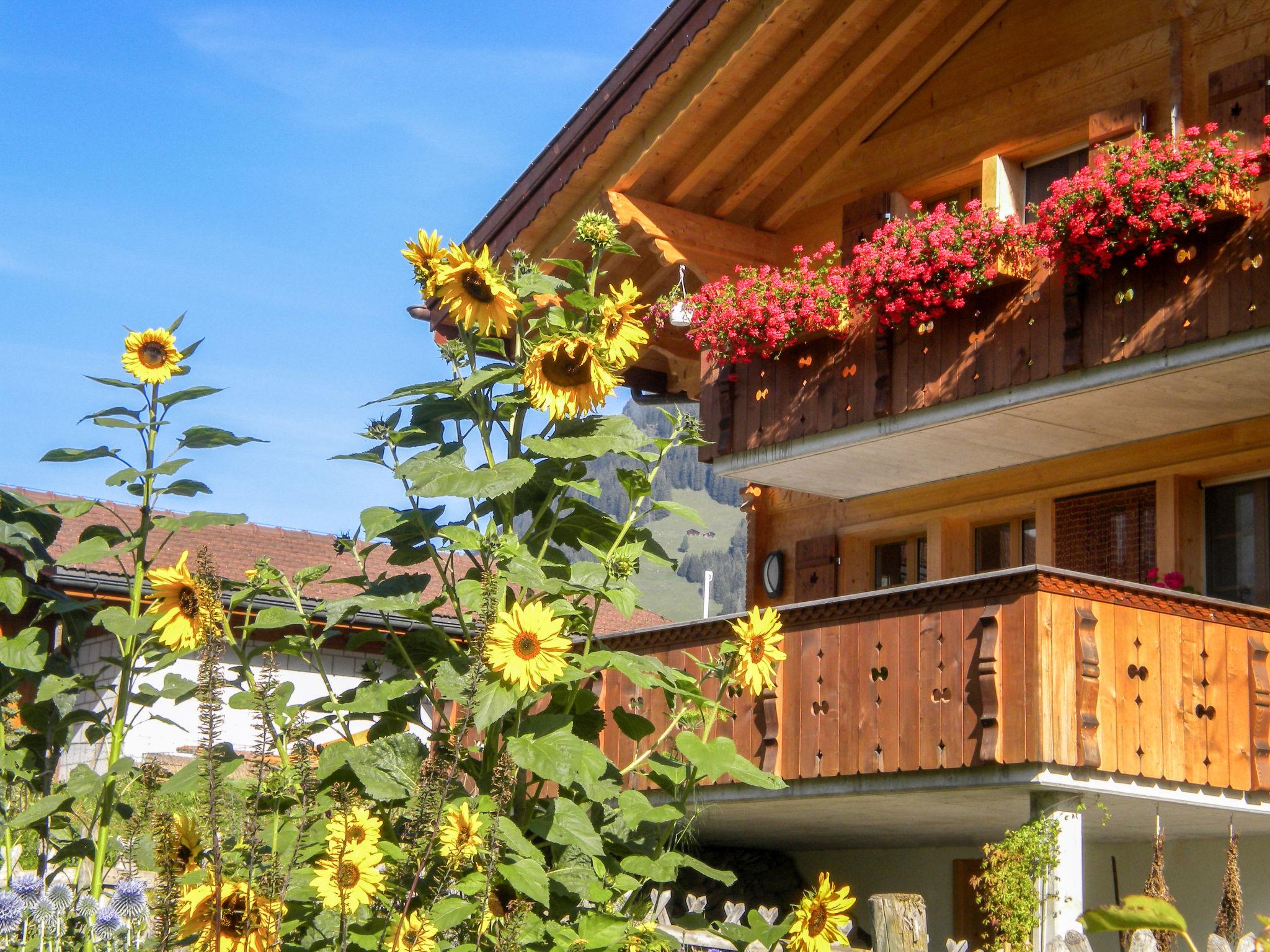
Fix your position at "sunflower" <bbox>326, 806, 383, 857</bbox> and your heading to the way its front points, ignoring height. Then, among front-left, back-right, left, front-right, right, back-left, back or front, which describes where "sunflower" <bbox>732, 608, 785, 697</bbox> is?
back-left

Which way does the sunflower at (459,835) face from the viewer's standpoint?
toward the camera

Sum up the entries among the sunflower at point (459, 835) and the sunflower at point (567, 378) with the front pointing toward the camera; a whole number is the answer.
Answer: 2

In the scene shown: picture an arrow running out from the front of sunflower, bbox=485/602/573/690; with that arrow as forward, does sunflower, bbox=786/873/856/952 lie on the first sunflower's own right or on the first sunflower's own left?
on the first sunflower's own left

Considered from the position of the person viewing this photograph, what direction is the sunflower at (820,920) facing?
facing the viewer and to the right of the viewer

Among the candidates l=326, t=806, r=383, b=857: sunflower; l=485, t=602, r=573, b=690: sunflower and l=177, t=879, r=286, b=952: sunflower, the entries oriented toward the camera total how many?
3

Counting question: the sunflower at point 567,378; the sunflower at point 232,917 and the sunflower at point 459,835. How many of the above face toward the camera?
3

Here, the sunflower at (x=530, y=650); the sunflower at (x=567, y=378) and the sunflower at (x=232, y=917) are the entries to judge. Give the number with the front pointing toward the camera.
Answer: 3

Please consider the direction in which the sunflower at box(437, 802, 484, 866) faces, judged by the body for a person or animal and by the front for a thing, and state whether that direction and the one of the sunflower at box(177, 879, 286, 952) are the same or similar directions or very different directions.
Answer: same or similar directions
